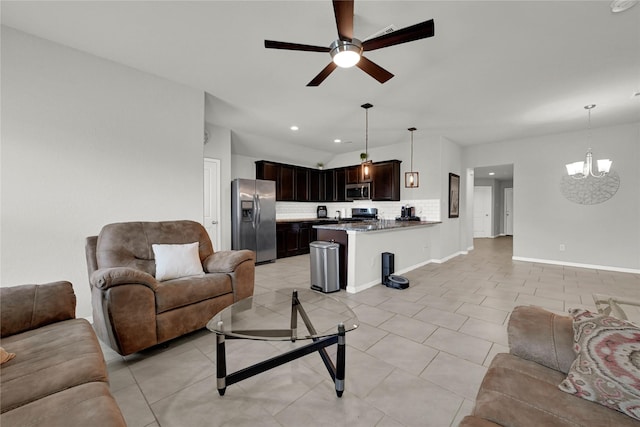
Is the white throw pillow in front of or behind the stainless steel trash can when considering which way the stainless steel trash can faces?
in front

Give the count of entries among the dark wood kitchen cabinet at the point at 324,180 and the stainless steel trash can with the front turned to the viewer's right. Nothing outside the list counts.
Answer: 0

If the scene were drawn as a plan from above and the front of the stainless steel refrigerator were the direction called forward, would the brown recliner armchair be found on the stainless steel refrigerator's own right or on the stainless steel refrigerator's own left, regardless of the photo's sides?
on the stainless steel refrigerator's own right

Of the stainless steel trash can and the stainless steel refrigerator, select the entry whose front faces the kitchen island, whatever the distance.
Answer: the stainless steel refrigerator

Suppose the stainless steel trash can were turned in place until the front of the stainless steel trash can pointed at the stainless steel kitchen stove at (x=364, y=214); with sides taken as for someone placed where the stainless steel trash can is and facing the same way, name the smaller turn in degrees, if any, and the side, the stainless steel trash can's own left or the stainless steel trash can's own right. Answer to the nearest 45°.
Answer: approximately 135° to the stainless steel trash can's own right

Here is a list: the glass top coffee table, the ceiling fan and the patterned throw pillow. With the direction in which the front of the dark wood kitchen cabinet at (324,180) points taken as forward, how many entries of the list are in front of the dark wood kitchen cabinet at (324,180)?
3

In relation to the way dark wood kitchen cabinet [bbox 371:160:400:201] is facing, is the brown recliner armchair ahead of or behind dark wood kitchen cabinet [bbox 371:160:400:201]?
ahead

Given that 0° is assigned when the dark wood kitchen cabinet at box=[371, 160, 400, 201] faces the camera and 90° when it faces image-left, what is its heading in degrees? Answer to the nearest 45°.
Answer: approximately 45°

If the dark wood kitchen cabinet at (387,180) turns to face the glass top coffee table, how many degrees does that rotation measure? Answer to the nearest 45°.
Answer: approximately 45° to its left

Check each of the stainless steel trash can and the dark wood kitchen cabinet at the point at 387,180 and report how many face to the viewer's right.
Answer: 0

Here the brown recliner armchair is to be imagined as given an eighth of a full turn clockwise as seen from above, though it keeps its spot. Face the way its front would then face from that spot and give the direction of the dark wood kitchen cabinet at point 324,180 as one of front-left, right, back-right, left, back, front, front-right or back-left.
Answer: back-left

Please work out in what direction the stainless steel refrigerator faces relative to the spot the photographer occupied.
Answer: facing the viewer and to the right of the viewer
